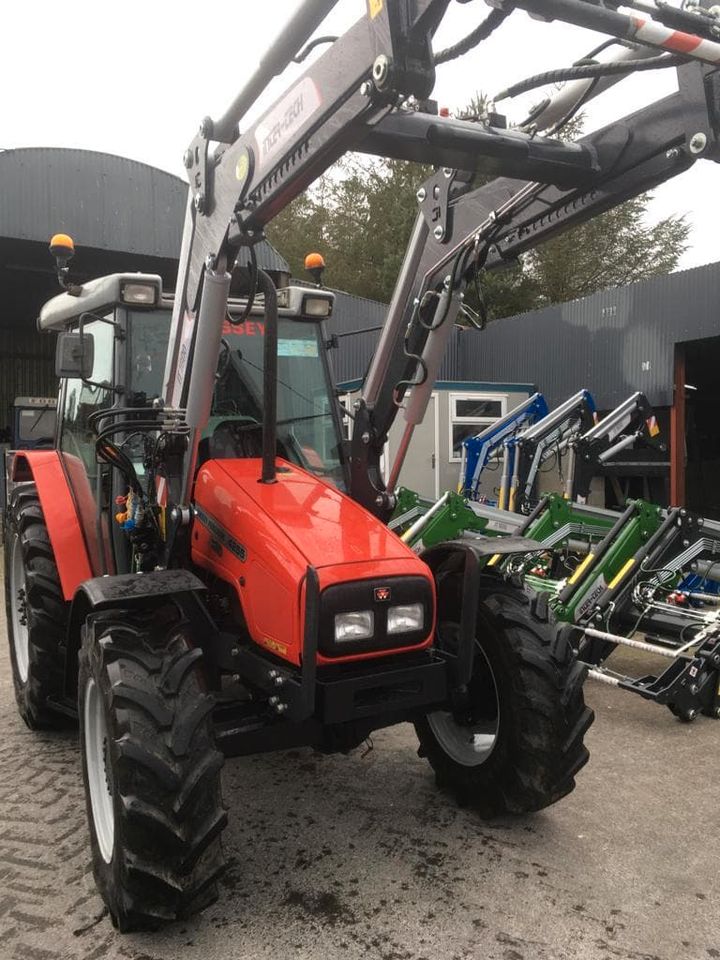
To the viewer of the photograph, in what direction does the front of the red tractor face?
facing the viewer and to the right of the viewer

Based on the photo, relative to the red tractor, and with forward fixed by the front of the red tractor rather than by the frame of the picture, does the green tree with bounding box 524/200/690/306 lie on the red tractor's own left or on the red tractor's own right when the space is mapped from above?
on the red tractor's own left

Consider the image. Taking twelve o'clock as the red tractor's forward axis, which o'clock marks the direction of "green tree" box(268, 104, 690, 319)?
The green tree is roughly at 8 o'clock from the red tractor.
